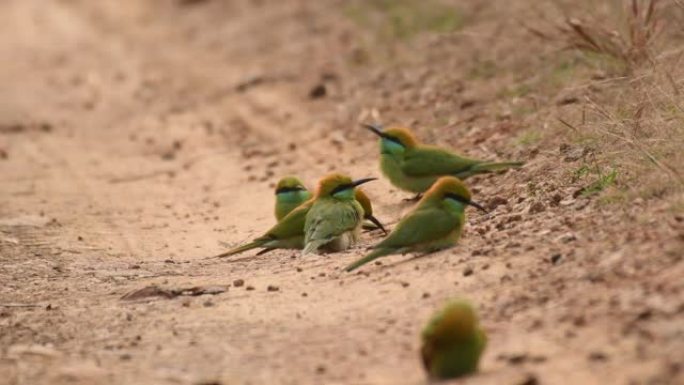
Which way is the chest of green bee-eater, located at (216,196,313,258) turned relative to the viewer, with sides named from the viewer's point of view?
facing to the right of the viewer

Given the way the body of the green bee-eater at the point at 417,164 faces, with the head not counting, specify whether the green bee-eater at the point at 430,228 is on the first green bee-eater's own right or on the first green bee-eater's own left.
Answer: on the first green bee-eater's own left

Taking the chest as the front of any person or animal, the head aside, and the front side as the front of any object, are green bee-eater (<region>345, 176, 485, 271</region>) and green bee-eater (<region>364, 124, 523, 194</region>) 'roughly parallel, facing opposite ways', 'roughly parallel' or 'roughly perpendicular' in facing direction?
roughly parallel, facing opposite ways

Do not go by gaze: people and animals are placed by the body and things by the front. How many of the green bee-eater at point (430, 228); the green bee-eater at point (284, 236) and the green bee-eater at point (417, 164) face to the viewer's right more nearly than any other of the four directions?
2

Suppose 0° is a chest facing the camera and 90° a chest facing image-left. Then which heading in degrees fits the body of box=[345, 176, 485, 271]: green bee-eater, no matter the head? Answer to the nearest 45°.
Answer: approximately 270°

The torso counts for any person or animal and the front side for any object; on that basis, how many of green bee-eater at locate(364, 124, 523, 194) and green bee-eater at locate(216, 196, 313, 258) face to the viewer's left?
1

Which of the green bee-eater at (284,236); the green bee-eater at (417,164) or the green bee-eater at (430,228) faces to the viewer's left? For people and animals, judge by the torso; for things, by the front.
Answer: the green bee-eater at (417,164)

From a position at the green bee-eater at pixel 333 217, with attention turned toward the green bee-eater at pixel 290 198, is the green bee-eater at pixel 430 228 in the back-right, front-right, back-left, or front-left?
back-right

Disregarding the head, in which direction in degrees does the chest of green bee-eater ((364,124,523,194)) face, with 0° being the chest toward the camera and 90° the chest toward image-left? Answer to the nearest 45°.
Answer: approximately 90°

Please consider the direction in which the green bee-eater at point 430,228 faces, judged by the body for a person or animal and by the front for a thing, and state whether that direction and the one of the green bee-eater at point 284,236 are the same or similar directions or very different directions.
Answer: same or similar directions

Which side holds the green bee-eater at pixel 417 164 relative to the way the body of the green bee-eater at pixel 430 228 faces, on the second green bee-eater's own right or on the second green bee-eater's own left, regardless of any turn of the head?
on the second green bee-eater's own left

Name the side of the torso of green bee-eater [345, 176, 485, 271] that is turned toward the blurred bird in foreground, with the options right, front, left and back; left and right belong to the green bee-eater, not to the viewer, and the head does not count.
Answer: right

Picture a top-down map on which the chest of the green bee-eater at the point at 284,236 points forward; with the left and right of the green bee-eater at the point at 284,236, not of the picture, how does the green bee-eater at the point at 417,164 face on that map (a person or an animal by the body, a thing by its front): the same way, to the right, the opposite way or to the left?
the opposite way
